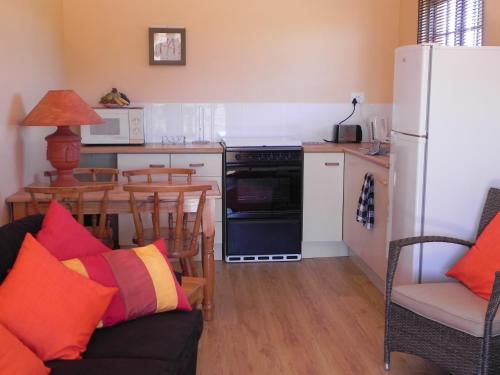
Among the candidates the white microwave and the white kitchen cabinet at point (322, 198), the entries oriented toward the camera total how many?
2

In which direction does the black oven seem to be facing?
toward the camera

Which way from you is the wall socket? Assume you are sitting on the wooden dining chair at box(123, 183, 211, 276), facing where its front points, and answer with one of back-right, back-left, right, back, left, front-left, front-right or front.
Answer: front-right

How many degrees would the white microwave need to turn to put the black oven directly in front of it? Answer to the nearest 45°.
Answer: approximately 90° to its left

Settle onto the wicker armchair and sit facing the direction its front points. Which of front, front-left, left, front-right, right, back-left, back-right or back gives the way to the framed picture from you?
right

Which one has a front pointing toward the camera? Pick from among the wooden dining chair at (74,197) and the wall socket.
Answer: the wall socket

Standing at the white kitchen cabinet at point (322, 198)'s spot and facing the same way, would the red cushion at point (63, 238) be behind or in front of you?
in front

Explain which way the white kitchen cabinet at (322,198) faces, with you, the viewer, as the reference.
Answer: facing the viewer

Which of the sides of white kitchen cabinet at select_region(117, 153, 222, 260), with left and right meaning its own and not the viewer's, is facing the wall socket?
left

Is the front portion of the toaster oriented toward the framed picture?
no

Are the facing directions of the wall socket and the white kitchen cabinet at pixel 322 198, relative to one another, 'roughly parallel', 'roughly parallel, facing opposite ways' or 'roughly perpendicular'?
roughly parallel

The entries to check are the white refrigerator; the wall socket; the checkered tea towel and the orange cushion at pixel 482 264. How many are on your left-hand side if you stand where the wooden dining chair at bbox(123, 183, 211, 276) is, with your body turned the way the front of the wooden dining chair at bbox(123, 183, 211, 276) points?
0

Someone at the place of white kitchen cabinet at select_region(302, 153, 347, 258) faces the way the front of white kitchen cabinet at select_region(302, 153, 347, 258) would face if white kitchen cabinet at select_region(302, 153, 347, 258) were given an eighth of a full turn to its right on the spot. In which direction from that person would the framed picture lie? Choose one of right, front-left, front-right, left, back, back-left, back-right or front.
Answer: front-right

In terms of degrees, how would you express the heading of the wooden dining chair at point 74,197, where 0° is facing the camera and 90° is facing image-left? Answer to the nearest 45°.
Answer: approximately 180°

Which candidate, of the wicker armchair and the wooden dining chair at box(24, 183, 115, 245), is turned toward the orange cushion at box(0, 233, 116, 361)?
the wicker armchair

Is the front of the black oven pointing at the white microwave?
no

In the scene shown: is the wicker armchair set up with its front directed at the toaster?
no

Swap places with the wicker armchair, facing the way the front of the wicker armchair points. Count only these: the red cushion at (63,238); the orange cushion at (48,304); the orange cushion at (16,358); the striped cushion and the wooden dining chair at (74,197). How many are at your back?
0

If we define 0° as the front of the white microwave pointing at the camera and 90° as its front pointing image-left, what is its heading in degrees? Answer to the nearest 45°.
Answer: approximately 0°

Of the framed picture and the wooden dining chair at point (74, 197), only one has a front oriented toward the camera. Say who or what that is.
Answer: the framed picture

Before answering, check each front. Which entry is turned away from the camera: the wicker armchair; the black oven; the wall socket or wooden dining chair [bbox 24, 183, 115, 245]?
the wooden dining chair

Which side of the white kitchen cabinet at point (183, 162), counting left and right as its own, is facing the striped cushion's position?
front

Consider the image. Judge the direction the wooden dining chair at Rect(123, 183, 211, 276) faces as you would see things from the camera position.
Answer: facing away from the viewer

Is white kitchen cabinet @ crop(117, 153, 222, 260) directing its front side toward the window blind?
no
